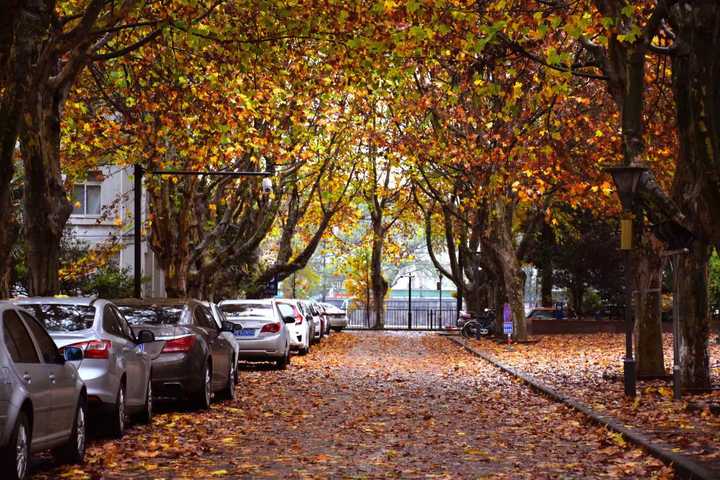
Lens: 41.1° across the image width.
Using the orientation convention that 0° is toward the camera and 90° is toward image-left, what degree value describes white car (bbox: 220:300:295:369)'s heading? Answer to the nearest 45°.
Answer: approximately 180°

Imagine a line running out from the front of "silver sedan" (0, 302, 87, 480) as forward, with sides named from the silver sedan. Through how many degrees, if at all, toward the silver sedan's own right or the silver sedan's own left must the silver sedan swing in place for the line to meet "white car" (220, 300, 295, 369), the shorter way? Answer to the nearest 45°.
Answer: approximately 45° to the silver sedan's own left

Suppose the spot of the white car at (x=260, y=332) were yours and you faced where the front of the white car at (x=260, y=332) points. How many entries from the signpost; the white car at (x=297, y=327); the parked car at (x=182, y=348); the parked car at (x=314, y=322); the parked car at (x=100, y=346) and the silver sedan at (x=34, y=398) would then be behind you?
3

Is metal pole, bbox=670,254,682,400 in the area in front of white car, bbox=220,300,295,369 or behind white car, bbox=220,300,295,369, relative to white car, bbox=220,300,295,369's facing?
behind

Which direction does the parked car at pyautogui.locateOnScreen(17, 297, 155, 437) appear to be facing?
away from the camera

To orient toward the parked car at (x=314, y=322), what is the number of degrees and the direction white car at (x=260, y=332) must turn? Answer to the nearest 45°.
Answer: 0° — it already faces it

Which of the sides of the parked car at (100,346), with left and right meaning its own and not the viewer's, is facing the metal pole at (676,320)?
right

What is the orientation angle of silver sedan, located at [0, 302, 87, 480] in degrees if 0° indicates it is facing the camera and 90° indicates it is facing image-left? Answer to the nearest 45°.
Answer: approximately 225°

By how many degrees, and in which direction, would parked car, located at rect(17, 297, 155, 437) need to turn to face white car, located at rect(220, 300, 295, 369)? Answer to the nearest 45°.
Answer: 0° — it already faces it

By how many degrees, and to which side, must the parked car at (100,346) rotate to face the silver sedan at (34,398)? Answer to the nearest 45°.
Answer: approximately 180°

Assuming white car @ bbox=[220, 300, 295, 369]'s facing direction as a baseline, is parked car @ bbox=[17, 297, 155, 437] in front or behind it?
behind

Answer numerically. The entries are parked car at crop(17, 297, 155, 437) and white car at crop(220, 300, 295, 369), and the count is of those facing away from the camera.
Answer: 2
